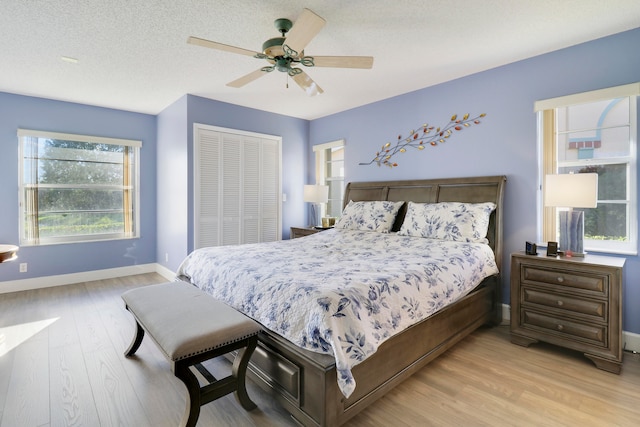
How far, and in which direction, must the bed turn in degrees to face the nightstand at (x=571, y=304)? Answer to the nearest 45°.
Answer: approximately 135° to its left

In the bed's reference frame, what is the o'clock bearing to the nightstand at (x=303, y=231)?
The nightstand is roughly at 4 o'clock from the bed.

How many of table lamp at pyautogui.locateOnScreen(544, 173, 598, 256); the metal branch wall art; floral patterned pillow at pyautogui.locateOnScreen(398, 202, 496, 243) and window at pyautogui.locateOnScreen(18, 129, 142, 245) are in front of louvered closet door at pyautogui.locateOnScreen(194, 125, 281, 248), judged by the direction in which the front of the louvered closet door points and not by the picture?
3

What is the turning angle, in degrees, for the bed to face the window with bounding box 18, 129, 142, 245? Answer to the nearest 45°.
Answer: approximately 90° to its right

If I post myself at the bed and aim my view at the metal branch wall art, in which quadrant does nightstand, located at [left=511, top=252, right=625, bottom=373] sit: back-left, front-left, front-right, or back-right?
front-right

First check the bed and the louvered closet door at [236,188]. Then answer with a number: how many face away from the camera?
0

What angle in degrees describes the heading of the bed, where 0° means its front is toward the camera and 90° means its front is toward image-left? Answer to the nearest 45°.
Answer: approximately 45°

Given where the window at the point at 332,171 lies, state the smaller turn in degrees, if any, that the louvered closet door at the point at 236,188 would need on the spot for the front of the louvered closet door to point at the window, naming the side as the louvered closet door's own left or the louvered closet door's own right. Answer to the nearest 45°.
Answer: approximately 45° to the louvered closet door's own left

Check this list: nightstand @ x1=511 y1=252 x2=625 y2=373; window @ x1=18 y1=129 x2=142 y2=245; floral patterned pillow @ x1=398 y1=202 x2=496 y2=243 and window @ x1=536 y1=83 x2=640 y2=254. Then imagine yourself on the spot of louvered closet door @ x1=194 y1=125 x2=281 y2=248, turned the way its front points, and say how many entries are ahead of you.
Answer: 3

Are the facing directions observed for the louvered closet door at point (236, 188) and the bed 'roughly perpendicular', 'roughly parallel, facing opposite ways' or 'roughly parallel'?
roughly perpendicular
